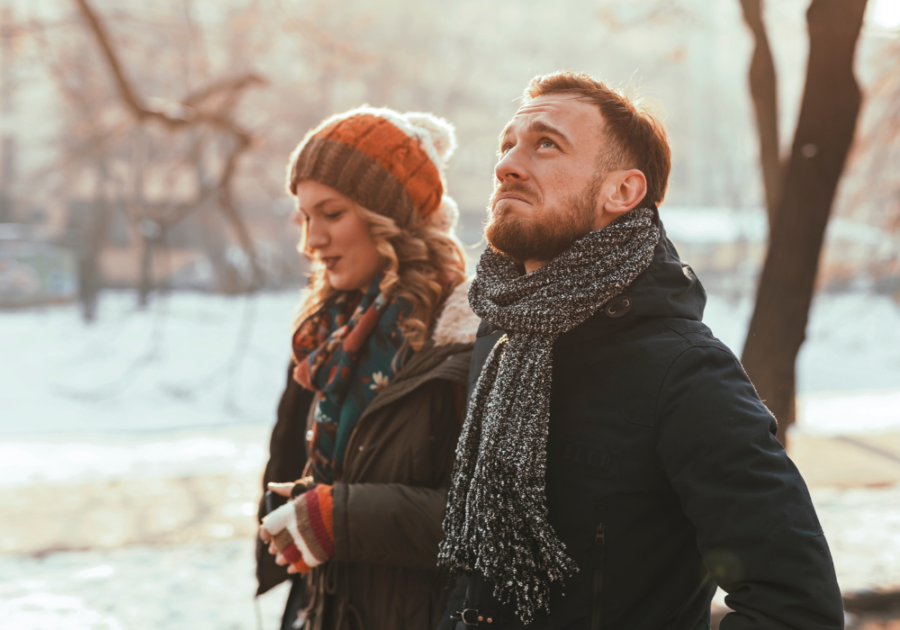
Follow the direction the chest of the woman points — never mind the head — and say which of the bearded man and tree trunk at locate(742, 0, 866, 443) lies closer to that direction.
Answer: the bearded man

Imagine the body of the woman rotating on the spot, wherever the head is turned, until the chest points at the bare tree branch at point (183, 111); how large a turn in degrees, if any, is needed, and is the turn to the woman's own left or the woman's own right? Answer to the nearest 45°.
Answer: approximately 135° to the woman's own right

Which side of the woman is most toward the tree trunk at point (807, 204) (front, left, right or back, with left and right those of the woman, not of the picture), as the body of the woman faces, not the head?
back

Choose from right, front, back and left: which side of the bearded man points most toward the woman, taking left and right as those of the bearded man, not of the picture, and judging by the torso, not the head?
right

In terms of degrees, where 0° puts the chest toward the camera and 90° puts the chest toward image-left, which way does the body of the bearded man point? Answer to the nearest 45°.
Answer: approximately 45°

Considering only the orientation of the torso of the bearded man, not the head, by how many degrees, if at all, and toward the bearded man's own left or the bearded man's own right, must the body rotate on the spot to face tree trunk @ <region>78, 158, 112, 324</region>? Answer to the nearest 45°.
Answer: approximately 90° to the bearded man's own right

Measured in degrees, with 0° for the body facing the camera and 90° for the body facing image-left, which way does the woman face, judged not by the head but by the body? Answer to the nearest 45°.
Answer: approximately 45°

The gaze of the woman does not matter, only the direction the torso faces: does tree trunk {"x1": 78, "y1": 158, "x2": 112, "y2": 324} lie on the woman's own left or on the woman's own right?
on the woman's own right

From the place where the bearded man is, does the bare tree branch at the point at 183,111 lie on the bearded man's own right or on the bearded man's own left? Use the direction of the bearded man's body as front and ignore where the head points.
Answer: on the bearded man's own right
